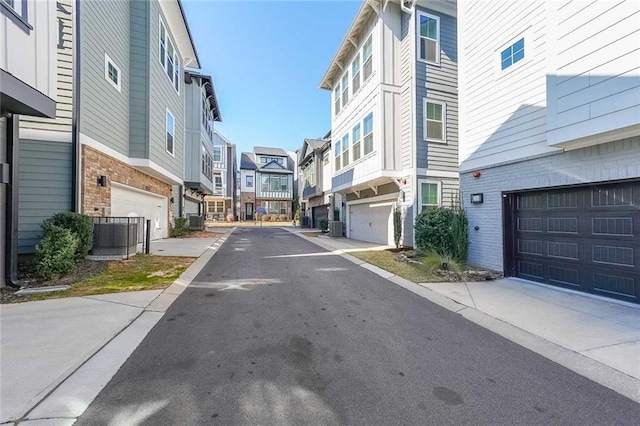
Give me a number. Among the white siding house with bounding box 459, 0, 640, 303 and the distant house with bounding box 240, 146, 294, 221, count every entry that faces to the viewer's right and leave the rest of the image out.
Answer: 0

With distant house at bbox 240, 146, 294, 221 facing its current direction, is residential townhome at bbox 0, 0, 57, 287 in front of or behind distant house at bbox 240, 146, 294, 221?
in front

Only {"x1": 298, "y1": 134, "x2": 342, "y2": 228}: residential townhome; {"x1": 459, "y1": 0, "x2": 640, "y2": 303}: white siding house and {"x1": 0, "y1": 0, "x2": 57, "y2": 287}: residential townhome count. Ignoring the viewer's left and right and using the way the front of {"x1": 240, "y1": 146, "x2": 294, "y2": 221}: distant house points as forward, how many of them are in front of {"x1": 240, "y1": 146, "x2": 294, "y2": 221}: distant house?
3

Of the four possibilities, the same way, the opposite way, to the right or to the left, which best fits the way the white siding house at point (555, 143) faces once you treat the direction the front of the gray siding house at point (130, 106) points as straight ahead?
the opposite way

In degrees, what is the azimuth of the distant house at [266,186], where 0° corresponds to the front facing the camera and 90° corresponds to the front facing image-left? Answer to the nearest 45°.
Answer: approximately 0°

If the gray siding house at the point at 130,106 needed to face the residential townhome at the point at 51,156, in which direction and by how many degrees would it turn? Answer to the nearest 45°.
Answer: approximately 90° to its right

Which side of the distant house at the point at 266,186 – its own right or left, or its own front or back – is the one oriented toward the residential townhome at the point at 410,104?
front

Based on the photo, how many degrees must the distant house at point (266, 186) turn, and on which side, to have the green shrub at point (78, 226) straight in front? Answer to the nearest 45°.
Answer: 0° — it already faces it

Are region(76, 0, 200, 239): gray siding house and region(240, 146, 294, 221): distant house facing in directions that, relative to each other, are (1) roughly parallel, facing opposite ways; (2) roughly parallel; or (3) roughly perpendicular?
roughly perpendicular

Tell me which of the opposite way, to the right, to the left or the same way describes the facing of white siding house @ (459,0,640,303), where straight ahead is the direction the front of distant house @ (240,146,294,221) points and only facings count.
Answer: to the right

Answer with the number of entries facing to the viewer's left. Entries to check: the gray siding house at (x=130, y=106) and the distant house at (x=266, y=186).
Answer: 0

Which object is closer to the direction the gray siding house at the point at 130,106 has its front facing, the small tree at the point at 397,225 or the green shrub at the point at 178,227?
the small tree

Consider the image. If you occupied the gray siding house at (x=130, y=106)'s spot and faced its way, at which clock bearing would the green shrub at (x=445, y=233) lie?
The green shrub is roughly at 12 o'clock from the gray siding house.
